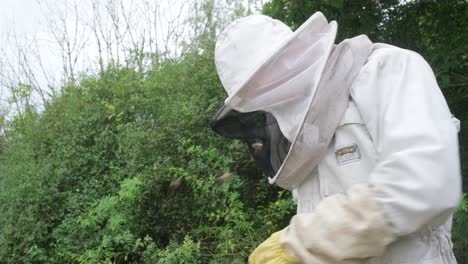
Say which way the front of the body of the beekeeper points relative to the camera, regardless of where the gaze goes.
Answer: to the viewer's left
